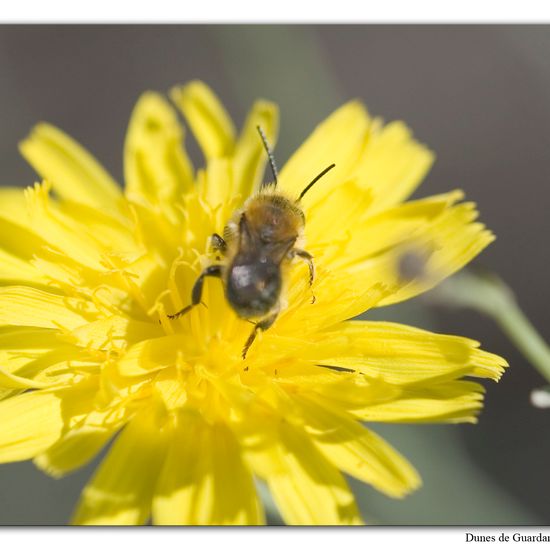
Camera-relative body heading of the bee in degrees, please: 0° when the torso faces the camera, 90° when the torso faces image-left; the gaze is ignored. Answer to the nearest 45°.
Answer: approximately 180°
